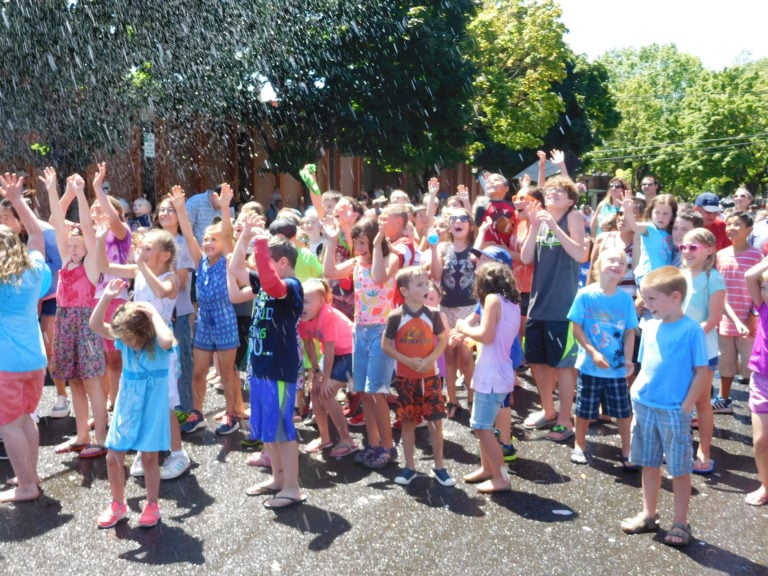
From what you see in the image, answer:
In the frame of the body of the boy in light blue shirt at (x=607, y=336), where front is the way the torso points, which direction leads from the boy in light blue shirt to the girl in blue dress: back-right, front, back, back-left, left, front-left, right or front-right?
front-right

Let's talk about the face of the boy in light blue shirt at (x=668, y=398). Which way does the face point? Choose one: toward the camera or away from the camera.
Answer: toward the camera

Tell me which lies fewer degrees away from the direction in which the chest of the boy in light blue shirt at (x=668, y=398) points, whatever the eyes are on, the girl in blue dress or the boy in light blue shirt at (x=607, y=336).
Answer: the girl in blue dress

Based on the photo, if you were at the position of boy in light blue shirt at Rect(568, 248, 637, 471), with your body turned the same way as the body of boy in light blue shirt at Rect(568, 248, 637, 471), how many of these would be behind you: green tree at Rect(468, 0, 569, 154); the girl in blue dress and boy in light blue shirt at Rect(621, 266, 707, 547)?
1

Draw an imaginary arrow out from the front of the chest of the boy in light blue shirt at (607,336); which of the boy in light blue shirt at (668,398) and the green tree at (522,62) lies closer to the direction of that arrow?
the boy in light blue shirt

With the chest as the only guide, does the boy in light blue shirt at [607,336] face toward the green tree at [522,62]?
no

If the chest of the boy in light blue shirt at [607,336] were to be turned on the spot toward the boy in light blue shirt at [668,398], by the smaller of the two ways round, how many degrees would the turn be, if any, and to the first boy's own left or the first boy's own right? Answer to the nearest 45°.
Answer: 0° — they already face them

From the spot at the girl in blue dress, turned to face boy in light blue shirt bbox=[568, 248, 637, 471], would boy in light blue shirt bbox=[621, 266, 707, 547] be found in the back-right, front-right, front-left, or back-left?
front-right

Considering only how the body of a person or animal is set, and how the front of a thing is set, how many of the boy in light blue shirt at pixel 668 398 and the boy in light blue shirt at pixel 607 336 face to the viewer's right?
0

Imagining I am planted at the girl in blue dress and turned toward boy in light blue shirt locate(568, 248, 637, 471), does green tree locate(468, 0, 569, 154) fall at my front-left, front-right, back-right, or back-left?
front-left

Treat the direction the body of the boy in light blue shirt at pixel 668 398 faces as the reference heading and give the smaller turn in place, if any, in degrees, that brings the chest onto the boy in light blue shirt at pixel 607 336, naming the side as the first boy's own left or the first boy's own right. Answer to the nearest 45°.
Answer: approximately 135° to the first boy's own right

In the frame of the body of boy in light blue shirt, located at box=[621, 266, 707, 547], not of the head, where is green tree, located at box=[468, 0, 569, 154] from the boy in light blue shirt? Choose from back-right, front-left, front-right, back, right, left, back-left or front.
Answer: back-right

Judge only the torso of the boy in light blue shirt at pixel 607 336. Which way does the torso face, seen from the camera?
toward the camera

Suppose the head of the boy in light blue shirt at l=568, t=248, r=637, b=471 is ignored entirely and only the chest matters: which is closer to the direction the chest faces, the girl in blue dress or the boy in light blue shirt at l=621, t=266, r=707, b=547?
the boy in light blue shirt
